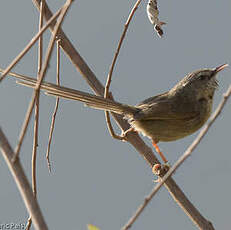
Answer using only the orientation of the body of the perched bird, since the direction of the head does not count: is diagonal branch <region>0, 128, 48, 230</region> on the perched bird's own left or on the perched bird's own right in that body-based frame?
on the perched bird's own right

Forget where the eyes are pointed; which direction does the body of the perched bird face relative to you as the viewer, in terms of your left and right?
facing to the right of the viewer
